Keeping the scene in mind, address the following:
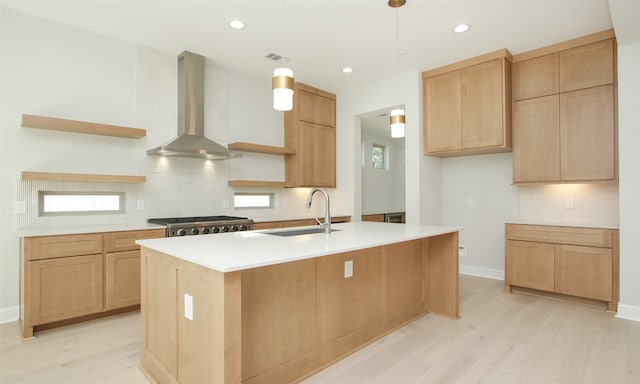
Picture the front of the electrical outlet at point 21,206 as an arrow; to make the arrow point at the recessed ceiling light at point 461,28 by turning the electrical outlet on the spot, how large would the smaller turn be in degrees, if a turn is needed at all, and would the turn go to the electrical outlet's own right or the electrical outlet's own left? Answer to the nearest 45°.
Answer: approximately 45° to the electrical outlet's own left

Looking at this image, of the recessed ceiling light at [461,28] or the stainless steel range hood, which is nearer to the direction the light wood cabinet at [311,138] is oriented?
the recessed ceiling light

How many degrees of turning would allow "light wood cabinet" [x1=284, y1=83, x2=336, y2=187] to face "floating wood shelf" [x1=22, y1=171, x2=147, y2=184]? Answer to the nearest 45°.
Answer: approximately 90° to its right

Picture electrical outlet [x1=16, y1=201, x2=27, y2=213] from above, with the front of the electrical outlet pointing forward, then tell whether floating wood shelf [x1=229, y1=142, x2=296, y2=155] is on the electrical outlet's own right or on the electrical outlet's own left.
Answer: on the electrical outlet's own left

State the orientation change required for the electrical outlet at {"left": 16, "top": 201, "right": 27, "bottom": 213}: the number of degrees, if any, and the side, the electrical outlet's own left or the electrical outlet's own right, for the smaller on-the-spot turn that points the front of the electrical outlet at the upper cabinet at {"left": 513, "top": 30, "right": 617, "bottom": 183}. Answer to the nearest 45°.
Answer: approximately 45° to the electrical outlet's own left

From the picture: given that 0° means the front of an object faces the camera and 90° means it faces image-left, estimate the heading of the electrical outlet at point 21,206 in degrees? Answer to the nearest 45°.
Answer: approximately 0°
